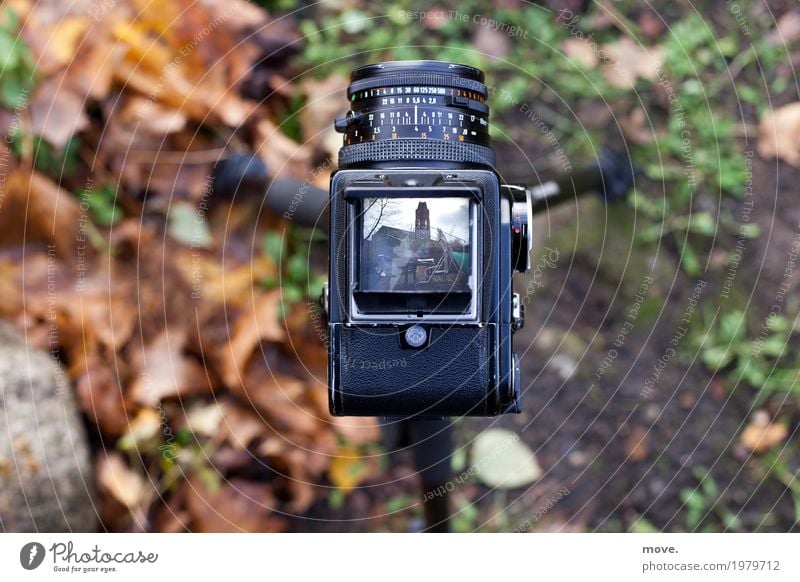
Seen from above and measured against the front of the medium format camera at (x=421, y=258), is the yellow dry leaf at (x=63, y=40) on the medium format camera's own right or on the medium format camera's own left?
on the medium format camera's own left

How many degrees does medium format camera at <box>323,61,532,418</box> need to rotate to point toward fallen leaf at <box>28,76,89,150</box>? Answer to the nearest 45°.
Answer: approximately 45° to its left

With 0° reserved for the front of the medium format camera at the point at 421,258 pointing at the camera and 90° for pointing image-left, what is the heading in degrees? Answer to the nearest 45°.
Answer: approximately 180°

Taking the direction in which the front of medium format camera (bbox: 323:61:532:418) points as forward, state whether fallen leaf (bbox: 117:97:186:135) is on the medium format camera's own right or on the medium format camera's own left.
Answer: on the medium format camera's own left

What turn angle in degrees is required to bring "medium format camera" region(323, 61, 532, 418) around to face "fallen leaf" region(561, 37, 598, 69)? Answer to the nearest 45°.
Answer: approximately 45° to its right

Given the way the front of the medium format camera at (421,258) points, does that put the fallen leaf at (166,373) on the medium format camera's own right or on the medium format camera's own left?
on the medium format camera's own left

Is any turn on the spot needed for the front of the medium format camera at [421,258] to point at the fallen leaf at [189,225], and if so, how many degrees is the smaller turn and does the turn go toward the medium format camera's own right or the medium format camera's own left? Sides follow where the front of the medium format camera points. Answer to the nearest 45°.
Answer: approximately 45° to the medium format camera's own left
